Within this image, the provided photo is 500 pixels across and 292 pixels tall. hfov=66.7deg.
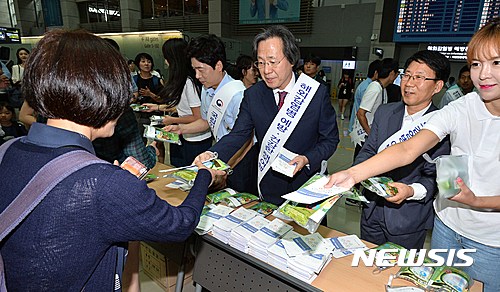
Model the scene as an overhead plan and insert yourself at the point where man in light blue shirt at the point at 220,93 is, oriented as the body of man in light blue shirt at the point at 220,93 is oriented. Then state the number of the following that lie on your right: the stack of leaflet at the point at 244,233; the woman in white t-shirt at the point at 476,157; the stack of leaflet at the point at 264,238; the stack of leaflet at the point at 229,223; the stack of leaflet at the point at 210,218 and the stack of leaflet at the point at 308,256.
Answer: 0

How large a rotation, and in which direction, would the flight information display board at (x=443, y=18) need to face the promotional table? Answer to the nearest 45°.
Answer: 0° — it already faces it

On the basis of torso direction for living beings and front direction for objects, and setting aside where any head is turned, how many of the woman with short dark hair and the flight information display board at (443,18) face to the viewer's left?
0

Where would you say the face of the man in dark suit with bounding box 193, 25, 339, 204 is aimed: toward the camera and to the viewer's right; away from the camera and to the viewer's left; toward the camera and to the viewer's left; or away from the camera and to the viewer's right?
toward the camera and to the viewer's left

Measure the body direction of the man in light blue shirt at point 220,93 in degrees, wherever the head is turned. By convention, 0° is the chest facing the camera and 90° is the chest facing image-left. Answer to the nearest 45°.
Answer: approximately 45°

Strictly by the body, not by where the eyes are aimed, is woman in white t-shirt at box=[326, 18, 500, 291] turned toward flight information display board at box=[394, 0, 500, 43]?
no

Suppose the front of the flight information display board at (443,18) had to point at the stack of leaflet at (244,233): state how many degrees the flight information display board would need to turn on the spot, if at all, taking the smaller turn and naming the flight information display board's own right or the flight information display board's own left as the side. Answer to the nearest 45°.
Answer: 0° — it already faces it

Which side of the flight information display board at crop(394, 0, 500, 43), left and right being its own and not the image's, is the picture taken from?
front

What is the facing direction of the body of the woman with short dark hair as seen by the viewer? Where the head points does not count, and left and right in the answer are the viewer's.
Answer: facing away from the viewer and to the right of the viewer

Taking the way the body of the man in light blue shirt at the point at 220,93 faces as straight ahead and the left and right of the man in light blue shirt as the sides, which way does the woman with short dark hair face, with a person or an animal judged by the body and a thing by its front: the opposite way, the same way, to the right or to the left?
the opposite way

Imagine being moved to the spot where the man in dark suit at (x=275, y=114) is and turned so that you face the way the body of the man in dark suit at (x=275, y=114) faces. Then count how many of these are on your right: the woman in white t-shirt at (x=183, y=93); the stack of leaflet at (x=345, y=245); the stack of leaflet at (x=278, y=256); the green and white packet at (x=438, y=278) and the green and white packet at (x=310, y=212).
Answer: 1

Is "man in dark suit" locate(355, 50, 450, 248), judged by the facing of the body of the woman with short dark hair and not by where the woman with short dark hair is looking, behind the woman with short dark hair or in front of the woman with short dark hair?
in front

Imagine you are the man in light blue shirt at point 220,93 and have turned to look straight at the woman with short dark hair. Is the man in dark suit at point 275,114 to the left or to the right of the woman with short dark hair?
left

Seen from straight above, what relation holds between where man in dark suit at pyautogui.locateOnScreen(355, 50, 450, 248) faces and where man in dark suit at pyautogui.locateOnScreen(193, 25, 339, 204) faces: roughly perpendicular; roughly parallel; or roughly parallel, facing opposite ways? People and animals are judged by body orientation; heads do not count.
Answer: roughly parallel

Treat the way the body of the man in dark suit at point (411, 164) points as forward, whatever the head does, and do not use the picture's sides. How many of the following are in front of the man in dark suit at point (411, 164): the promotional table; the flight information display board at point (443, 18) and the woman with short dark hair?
2

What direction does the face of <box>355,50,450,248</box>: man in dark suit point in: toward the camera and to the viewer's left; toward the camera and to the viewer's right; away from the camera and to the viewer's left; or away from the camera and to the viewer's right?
toward the camera and to the viewer's left
